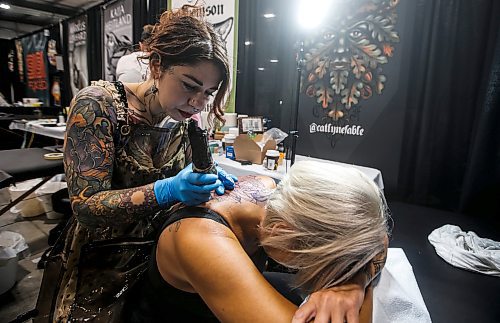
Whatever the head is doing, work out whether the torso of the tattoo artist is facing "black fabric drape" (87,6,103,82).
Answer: no

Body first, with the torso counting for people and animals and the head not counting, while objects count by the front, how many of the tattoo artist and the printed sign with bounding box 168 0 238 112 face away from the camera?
0

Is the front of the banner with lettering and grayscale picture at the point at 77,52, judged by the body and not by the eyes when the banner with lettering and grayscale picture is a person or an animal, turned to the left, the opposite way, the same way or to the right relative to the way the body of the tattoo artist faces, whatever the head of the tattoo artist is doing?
the same way

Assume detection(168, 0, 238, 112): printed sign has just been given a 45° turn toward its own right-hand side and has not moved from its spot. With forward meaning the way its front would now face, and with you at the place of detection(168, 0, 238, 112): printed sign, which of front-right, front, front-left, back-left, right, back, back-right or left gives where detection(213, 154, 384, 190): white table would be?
front-left

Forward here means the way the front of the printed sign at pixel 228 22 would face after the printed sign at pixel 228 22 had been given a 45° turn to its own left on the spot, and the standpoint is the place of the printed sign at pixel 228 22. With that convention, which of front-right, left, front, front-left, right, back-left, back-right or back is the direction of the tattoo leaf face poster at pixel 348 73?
front

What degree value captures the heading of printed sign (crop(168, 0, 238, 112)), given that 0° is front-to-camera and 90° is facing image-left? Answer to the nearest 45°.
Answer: approximately 0°

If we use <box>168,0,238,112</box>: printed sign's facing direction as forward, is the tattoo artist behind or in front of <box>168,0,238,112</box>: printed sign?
in front

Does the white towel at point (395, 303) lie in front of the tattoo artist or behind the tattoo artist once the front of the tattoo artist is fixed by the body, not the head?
in front

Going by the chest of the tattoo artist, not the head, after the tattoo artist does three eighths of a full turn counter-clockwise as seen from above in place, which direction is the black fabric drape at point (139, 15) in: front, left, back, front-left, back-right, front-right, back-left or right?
front

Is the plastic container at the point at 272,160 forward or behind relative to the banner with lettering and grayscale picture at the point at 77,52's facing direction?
forward

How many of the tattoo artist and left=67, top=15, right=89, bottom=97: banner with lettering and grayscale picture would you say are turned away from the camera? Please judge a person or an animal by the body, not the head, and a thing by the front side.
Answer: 0

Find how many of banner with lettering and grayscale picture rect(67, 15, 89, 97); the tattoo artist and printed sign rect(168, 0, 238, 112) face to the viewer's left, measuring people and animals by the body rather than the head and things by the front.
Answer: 0

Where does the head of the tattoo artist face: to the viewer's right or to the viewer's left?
to the viewer's right

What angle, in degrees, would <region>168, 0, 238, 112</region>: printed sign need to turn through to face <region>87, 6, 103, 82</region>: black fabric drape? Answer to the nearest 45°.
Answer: approximately 135° to its right

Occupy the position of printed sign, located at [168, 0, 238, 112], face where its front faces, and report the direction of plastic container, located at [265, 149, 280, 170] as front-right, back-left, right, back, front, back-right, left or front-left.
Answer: front

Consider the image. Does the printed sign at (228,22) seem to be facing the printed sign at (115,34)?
no
